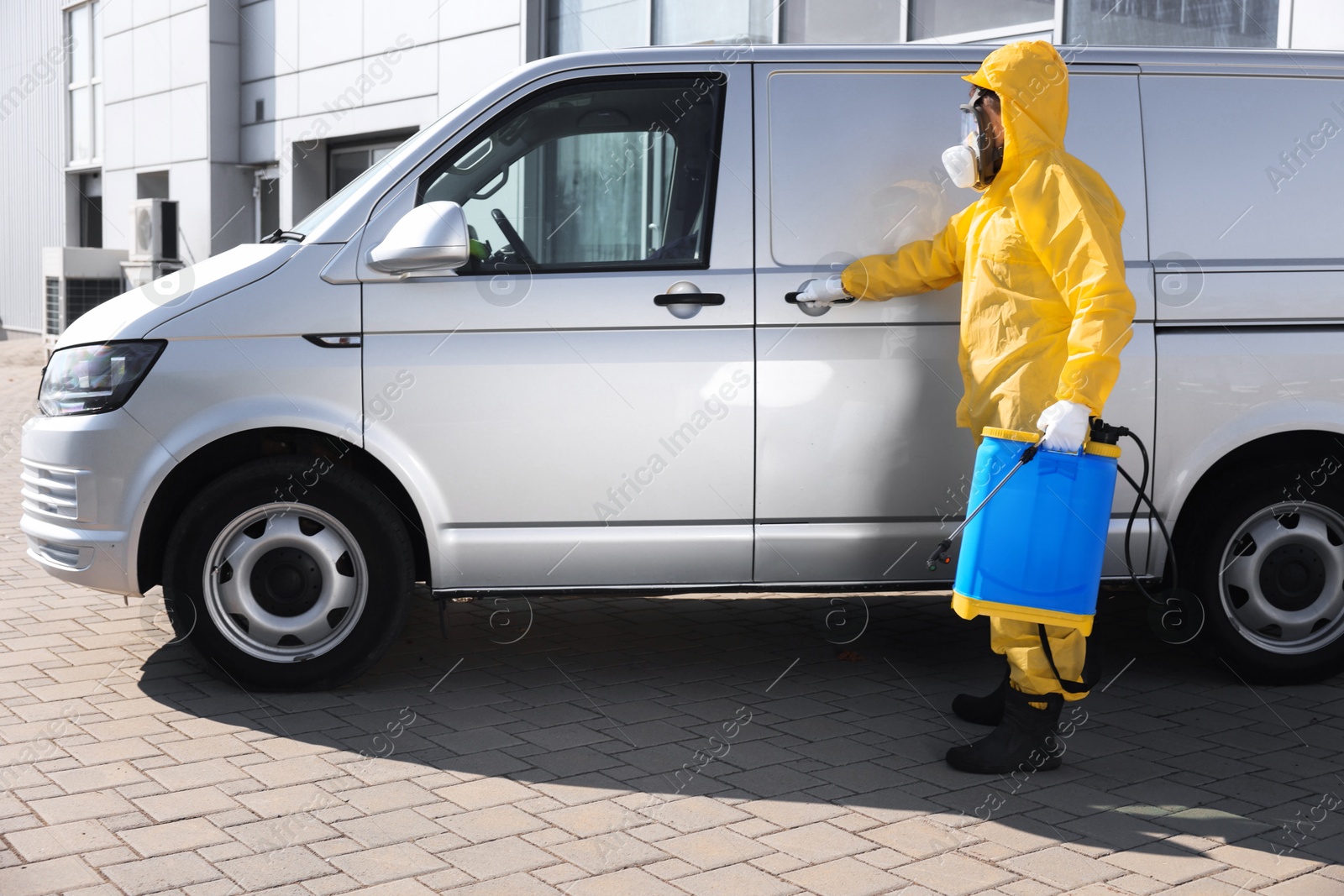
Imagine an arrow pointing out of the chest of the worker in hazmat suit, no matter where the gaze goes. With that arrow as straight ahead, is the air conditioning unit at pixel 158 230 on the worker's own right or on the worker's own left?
on the worker's own right

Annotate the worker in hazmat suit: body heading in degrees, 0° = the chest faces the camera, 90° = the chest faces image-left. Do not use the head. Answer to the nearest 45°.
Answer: approximately 90°

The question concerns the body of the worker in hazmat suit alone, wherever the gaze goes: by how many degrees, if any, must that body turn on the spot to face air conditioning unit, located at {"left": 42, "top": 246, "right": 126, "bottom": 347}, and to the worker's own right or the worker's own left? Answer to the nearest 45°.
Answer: approximately 45° to the worker's own right

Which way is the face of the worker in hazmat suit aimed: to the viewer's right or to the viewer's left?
to the viewer's left
